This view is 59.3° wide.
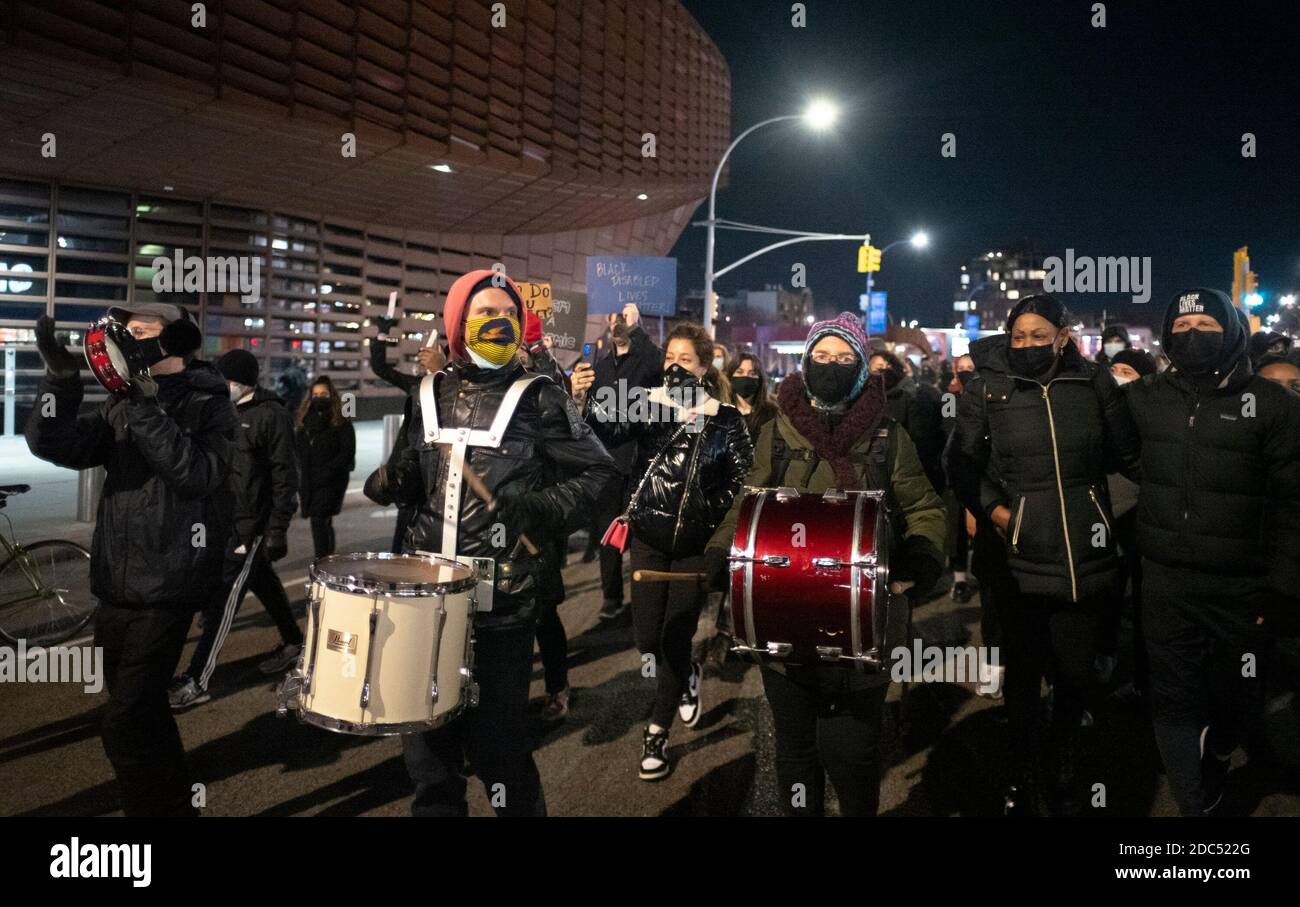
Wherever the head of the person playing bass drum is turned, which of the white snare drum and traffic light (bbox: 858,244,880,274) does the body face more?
the white snare drum

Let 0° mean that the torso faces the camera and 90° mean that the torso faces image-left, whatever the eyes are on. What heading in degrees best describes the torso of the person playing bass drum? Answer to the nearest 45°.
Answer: approximately 0°

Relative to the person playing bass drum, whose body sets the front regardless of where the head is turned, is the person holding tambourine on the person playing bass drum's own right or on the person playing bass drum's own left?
on the person playing bass drum's own right

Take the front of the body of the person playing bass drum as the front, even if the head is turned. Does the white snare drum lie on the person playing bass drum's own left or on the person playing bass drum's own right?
on the person playing bass drum's own right

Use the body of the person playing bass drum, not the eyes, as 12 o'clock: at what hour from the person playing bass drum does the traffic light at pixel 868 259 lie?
The traffic light is roughly at 6 o'clock from the person playing bass drum.
